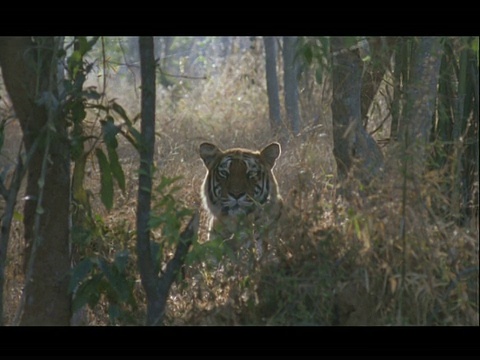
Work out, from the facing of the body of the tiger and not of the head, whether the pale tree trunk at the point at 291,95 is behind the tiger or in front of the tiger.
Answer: behind

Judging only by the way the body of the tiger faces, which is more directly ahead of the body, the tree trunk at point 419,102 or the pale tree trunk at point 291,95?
the tree trunk

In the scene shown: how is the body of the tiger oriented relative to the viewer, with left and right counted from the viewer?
facing the viewer

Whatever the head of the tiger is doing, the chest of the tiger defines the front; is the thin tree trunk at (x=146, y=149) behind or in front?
in front

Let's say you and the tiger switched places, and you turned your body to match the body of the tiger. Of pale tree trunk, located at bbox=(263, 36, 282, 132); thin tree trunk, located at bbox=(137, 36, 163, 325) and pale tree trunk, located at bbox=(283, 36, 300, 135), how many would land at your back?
2

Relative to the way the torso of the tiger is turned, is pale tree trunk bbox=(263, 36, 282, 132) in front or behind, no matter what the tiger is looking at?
behind

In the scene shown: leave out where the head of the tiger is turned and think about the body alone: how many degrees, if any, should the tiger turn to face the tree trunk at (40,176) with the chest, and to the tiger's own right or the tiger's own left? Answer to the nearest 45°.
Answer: approximately 45° to the tiger's own right
